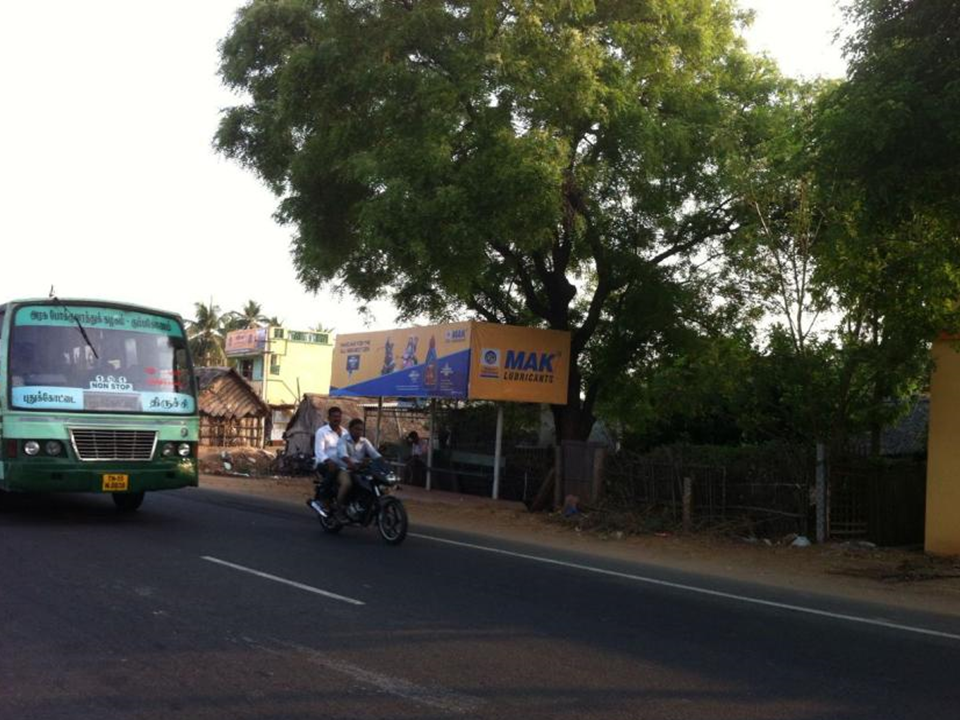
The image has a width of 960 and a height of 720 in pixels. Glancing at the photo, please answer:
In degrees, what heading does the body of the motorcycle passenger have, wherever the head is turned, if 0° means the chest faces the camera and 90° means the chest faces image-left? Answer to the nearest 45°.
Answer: approximately 315°

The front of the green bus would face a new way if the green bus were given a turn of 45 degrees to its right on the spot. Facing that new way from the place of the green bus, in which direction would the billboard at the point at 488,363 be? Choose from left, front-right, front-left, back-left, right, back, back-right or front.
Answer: back

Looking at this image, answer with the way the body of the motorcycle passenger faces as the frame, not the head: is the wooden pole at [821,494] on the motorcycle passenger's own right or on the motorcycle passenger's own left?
on the motorcycle passenger's own left

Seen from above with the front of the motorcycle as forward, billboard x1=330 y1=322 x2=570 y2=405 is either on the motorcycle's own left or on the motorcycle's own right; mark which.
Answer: on the motorcycle's own left

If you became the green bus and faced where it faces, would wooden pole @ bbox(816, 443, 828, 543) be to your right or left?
on your left

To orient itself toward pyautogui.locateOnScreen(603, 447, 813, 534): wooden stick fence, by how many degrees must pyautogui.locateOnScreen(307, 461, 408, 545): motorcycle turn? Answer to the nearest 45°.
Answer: approximately 90° to its left

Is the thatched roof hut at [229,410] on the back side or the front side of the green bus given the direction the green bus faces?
on the back side

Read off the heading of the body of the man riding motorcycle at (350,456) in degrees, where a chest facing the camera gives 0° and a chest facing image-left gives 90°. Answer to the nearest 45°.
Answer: approximately 315°
